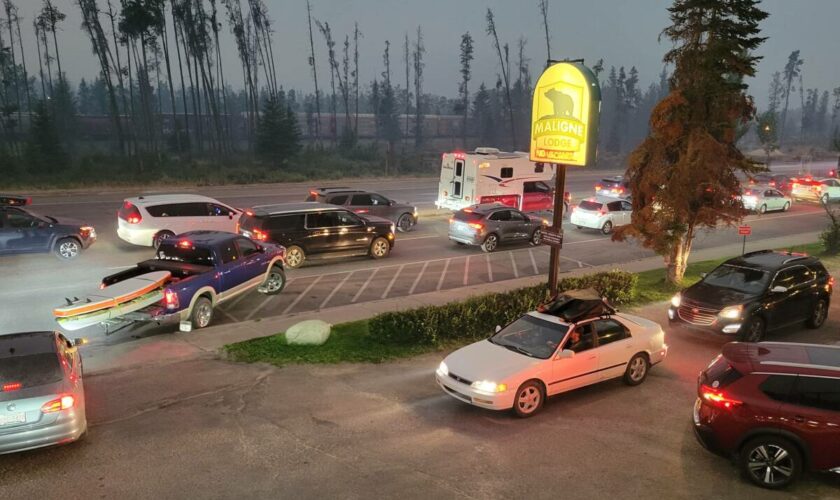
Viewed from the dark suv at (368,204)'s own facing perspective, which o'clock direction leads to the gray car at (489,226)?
The gray car is roughly at 1 o'clock from the dark suv.

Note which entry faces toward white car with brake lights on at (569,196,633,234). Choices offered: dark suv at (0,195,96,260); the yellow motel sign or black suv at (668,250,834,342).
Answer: the dark suv

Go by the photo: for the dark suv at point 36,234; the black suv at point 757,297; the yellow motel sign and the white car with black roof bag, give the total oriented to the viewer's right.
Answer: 1

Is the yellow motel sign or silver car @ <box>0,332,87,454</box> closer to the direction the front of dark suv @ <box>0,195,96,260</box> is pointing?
the yellow motel sign

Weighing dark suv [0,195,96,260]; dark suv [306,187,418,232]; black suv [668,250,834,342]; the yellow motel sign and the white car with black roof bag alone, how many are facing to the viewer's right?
2

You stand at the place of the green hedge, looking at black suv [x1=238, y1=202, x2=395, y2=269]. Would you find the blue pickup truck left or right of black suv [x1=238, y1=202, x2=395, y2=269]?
left

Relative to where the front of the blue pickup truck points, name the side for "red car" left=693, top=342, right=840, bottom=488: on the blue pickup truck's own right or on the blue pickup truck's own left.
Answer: on the blue pickup truck's own right

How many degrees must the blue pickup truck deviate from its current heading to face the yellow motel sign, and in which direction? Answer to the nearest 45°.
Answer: approximately 45° to its right

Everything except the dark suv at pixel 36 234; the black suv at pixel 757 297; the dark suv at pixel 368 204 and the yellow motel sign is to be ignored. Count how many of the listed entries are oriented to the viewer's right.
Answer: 2

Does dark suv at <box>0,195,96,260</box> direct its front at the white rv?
yes

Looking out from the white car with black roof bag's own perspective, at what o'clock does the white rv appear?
The white rv is roughly at 4 o'clock from the white car with black roof bag.

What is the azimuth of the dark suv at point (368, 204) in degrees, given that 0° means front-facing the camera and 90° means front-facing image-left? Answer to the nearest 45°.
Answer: approximately 270°

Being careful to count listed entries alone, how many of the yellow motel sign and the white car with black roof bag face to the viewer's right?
0

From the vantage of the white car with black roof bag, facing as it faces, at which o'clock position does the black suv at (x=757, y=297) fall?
The black suv is roughly at 6 o'clock from the white car with black roof bag.
